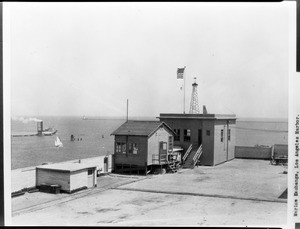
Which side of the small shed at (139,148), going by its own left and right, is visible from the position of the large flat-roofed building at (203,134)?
left

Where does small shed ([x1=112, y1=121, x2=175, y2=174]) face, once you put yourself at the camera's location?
facing the viewer and to the right of the viewer

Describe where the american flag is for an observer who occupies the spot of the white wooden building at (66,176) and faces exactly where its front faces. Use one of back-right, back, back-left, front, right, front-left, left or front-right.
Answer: left

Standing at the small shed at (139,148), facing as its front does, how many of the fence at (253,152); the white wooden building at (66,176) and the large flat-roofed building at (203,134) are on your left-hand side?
2

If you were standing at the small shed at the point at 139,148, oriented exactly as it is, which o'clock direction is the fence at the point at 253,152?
The fence is roughly at 9 o'clock from the small shed.

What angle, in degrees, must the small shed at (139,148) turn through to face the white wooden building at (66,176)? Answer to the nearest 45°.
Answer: approximately 90° to its right

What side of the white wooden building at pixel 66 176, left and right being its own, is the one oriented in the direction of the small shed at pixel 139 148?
left

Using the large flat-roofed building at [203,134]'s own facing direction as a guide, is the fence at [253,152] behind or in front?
behind

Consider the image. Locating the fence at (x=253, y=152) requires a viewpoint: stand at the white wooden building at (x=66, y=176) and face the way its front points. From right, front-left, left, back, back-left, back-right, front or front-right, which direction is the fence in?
left

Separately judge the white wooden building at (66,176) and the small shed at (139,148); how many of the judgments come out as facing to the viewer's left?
0
